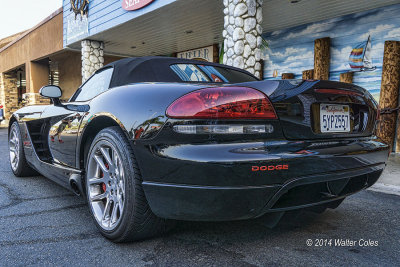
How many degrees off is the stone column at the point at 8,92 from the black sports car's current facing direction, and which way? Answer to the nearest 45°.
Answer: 0° — it already faces it

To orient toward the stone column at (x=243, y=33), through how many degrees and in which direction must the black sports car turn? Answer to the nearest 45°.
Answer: approximately 45° to its right

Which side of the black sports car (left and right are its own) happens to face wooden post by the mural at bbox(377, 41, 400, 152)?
right

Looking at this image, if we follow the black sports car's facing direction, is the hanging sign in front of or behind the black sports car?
in front

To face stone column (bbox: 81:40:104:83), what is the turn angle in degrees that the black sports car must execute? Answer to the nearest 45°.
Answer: approximately 45° to its right

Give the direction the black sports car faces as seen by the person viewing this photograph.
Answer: facing away from the viewer and to the left of the viewer

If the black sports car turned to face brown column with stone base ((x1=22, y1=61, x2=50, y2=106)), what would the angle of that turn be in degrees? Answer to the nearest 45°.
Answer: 0° — it already faces it

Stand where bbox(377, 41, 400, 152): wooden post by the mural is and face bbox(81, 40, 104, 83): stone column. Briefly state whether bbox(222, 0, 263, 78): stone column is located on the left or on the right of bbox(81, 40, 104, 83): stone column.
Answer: left
